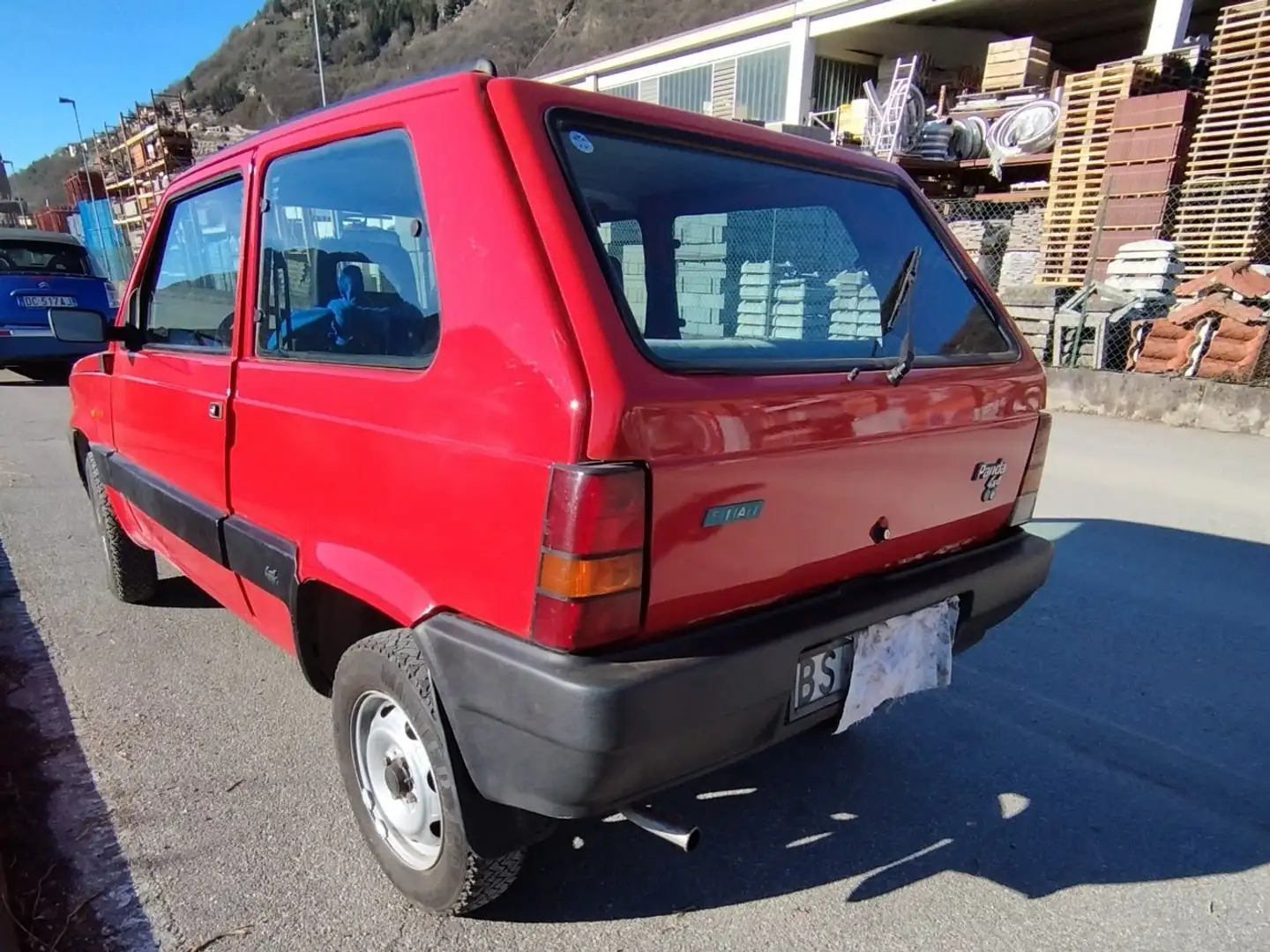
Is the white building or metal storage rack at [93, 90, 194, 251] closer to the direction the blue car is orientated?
the metal storage rack

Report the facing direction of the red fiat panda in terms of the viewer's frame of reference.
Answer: facing away from the viewer and to the left of the viewer

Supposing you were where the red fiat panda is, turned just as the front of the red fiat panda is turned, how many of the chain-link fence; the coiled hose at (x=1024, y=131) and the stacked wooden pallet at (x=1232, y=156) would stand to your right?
3

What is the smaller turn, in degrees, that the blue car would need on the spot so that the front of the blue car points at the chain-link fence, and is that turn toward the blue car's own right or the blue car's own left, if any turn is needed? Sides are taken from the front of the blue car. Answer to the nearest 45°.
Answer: approximately 135° to the blue car's own right

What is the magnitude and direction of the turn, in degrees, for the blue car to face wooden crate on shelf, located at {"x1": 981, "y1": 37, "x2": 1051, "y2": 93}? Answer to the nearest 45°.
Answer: approximately 90° to its right

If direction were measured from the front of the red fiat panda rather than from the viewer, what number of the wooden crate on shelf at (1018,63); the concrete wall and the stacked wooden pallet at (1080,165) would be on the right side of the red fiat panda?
3

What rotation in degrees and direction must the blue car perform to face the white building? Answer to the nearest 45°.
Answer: approximately 90° to its right

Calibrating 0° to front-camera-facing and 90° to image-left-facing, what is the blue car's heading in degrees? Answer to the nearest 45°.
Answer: approximately 180°

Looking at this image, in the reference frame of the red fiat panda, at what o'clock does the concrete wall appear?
The concrete wall is roughly at 3 o'clock from the red fiat panda.

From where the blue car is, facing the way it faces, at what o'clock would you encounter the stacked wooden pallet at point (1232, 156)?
The stacked wooden pallet is roughly at 4 o'clock from the blue car.

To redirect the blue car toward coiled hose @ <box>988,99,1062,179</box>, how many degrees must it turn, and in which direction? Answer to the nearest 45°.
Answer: approximately 90° to its right

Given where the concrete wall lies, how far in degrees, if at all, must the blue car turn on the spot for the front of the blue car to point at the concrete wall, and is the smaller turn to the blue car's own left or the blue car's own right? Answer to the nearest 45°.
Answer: approximately 135° to the blue car's own right

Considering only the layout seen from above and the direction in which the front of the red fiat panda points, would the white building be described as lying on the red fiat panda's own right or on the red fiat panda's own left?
on the red fiat panda's own right
